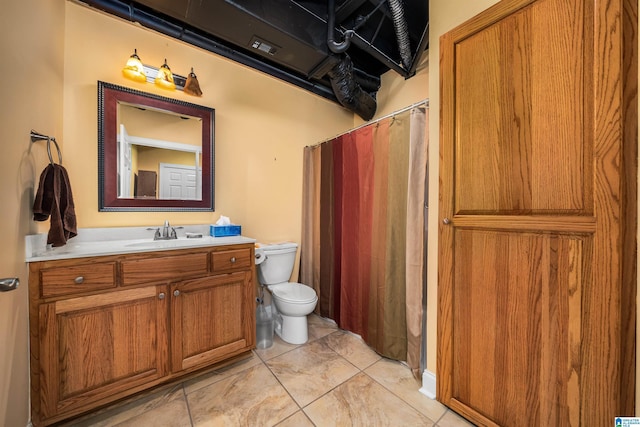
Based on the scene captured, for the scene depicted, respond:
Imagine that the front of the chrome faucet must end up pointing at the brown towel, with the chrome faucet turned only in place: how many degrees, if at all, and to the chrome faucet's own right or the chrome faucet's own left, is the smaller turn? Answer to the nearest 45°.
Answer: approximately 45° to the chrome faucet's own right

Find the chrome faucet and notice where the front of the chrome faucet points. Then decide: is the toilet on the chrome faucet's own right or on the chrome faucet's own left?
on the chrome faucet's own left

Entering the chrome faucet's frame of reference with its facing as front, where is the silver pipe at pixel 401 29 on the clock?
The silver pipe is roughly at 10 o'clock from the chrome faucet.
